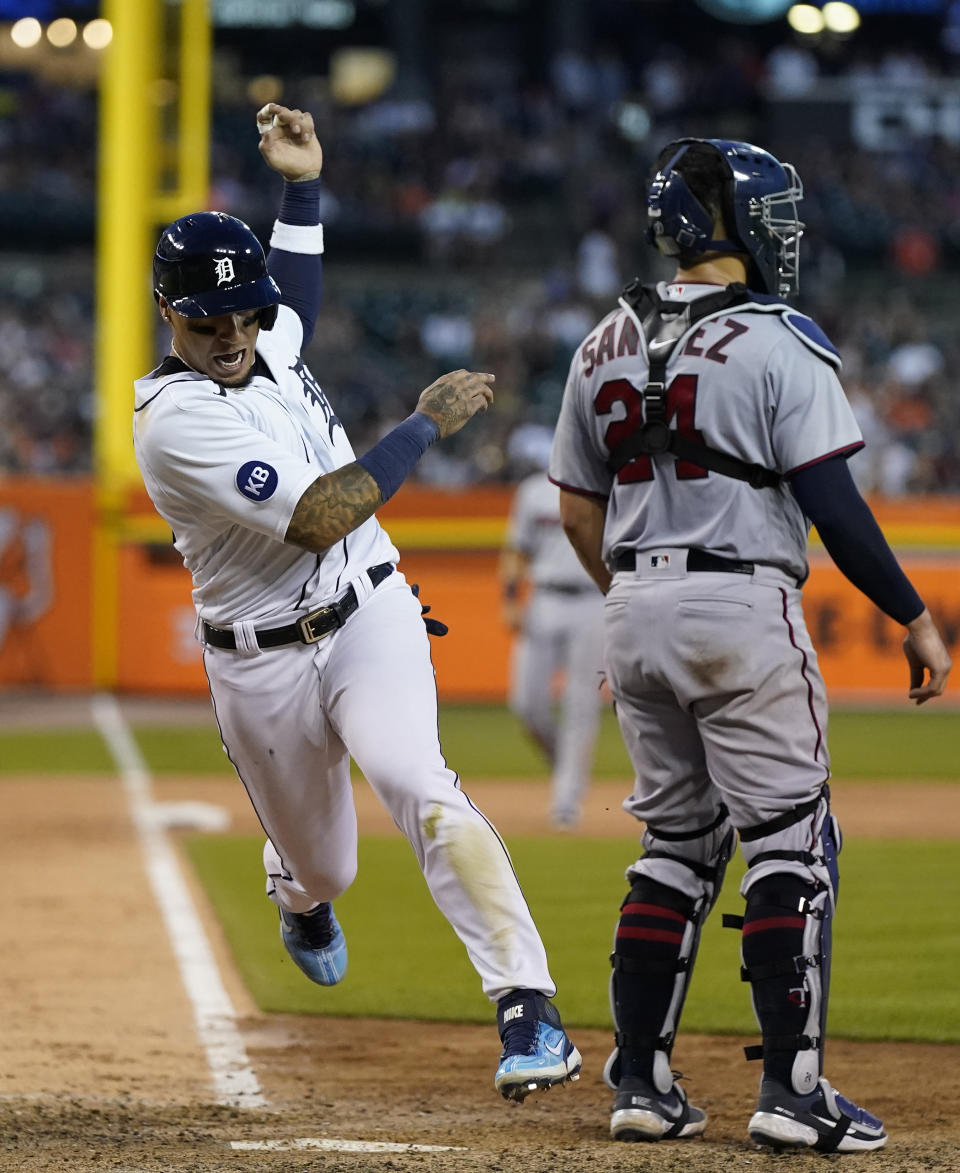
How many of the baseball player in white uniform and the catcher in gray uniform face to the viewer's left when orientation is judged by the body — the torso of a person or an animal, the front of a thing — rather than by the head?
0

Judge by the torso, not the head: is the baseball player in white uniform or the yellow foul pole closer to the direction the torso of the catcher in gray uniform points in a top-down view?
the yellow foul pole

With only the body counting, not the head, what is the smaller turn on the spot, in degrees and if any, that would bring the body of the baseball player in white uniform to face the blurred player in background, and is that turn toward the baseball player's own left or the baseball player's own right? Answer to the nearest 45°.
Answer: approximately 135° to the baseball player's own left

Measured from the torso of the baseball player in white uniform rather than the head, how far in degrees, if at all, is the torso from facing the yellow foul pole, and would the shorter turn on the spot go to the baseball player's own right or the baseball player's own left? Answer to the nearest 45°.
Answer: approximately 135° to the baseball player's own left

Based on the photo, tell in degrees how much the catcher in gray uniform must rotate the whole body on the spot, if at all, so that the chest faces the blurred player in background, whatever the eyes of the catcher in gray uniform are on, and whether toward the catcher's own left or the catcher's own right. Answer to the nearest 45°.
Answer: approximately 45° to the catcher's own left

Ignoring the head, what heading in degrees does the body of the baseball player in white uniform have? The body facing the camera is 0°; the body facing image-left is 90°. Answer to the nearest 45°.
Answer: approximately 315°

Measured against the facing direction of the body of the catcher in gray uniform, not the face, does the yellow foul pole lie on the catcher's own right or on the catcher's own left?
on the catcher's own left

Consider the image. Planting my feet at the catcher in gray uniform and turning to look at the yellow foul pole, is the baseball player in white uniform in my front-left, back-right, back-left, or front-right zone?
front-left

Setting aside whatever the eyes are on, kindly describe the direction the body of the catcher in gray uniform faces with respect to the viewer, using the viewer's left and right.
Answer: facing away from the viewer and to the right of the viewer
